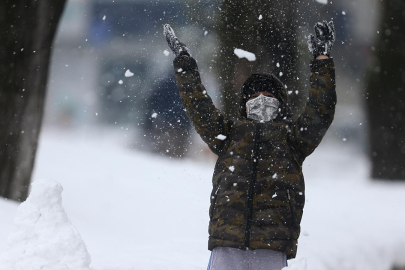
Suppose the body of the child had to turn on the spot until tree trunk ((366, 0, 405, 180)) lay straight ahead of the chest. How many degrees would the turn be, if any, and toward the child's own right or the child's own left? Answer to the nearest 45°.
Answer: approximately 180°

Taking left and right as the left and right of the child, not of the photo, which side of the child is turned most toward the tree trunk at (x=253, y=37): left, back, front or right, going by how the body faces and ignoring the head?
back

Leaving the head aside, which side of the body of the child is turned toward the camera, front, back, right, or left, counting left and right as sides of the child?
front

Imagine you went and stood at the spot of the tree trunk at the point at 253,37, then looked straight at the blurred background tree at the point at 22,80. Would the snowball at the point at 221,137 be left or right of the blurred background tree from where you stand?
left

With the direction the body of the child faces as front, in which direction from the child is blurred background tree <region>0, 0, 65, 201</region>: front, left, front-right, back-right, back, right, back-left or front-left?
back-right

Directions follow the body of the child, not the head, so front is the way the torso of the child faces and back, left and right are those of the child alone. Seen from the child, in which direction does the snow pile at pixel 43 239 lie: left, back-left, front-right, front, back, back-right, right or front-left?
right

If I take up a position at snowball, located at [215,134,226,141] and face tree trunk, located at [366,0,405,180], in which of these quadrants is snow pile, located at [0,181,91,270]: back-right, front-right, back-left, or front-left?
back-left
